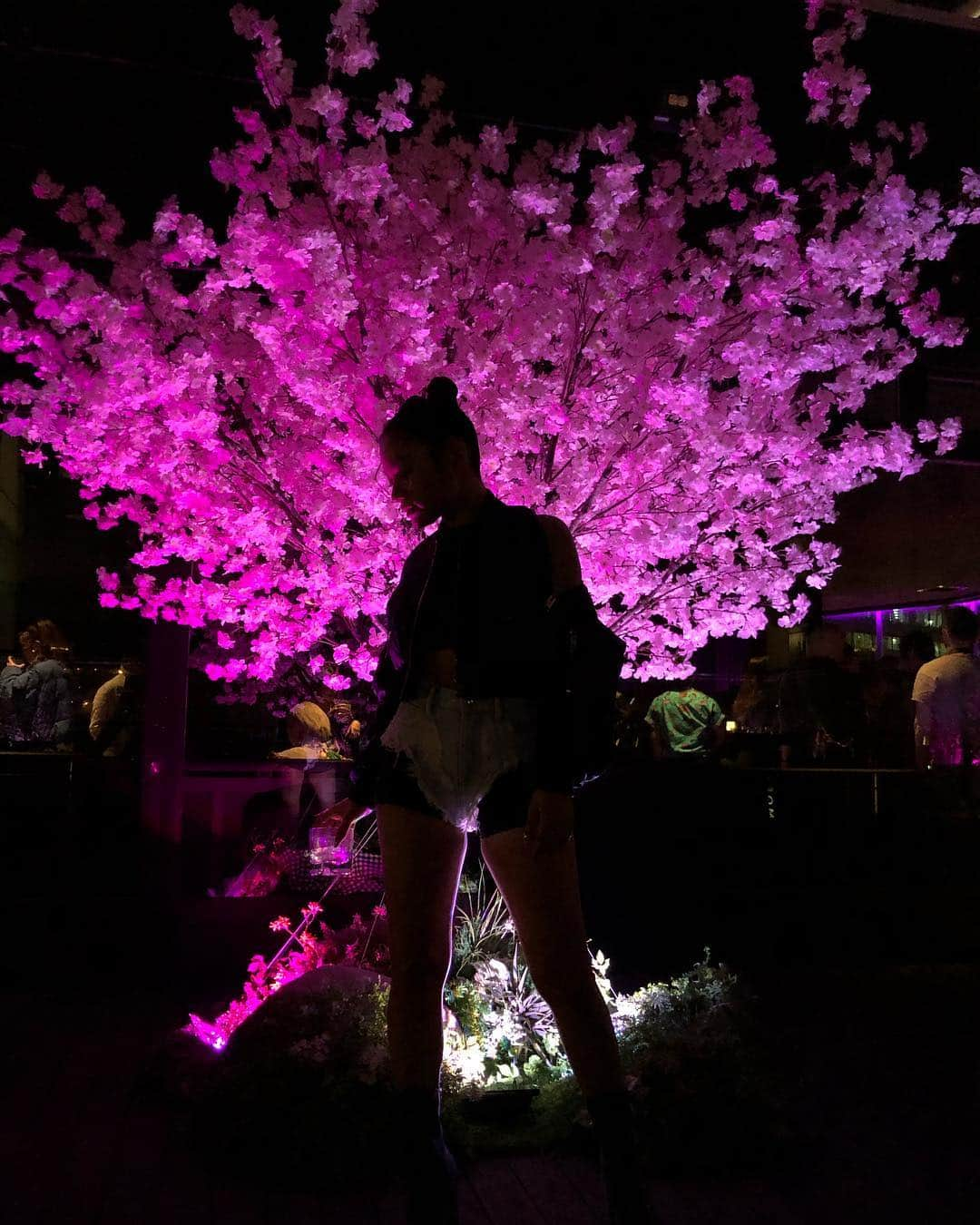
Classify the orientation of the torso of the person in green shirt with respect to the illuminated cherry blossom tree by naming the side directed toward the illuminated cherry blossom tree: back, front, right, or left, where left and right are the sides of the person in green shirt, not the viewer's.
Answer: back

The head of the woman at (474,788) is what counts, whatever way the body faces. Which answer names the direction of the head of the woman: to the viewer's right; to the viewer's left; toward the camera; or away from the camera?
to the viewer's left

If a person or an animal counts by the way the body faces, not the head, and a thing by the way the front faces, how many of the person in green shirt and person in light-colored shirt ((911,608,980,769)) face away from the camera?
2

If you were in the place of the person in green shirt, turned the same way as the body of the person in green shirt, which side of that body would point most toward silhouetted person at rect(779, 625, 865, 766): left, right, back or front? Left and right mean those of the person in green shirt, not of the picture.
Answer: right

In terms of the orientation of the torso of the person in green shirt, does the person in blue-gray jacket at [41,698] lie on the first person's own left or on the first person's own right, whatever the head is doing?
on the first person's own left

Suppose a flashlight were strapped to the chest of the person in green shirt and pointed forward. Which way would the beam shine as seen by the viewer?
away from the camera
